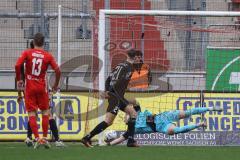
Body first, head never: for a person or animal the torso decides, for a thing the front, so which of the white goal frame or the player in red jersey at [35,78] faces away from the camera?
the player in red jersey

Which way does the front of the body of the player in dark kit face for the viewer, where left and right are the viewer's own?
facing away from the viewer and to the right of the viewer

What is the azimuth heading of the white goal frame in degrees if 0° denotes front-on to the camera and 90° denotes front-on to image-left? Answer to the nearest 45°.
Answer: approximately 0°

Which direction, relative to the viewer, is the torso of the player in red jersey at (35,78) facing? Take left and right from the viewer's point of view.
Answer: facing away from the viewer

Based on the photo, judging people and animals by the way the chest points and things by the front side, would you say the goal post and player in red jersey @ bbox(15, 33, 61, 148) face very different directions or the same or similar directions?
very different directions

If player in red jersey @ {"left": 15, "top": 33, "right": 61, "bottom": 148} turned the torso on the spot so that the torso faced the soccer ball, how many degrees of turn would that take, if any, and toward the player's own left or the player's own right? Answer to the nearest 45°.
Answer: approximately 45° to the player's own right

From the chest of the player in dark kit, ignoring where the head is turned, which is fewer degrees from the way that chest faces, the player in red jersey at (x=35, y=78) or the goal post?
the goal post
